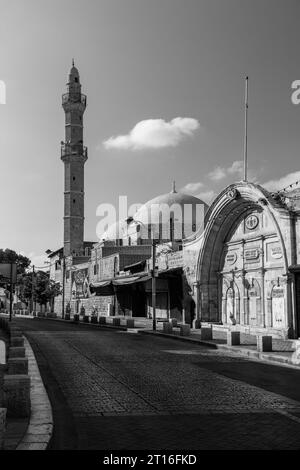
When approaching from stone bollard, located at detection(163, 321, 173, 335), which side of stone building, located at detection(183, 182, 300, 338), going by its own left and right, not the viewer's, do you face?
front

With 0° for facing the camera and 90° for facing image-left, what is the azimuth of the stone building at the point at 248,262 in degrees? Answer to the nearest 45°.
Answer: approximately 45°

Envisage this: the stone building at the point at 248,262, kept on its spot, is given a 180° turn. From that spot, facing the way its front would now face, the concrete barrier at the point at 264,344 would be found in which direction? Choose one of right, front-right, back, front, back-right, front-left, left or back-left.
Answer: back-right

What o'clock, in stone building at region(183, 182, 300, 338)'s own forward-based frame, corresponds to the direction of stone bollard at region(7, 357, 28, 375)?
The stone bollard is roughly at 11 o'clock from the stone building.

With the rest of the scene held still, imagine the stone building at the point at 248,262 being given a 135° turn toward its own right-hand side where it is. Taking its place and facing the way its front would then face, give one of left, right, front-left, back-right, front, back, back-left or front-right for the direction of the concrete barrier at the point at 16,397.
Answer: back

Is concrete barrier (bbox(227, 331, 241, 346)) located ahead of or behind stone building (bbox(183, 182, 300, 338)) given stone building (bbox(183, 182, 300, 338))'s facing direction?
ahead

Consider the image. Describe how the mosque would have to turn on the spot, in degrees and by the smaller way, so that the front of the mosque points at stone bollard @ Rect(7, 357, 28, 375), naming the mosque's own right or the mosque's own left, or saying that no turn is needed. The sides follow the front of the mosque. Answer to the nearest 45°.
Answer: approximately 45° to the mosque's own left

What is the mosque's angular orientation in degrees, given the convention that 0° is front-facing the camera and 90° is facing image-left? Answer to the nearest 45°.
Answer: approximately 45°
